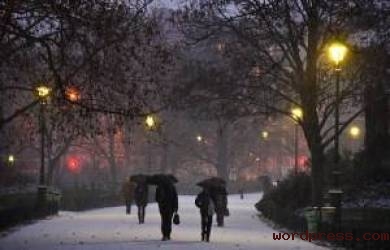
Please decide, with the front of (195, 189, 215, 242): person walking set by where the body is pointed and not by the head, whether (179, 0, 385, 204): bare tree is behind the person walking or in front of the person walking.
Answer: in front

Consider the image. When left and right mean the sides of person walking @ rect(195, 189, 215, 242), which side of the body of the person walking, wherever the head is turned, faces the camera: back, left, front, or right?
back

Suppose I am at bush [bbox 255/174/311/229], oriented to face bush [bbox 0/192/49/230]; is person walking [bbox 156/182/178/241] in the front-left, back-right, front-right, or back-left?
front-left

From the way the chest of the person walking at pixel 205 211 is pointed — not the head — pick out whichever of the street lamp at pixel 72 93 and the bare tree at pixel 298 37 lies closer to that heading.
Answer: the bare tree

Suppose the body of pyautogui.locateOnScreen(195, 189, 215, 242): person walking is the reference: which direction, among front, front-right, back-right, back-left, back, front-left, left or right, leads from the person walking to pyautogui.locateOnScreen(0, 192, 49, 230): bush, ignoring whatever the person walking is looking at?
front-left

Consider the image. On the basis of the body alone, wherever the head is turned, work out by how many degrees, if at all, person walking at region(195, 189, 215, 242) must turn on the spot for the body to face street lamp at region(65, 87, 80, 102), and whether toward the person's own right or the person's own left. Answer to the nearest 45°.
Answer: approximately 90° to the person's own left
